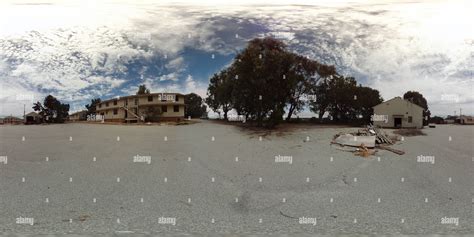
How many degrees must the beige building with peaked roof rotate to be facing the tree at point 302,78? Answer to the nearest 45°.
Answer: approximately 45° to its right

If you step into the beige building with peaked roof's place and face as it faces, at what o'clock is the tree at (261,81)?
The tree is roughly at 2 o'clock from the beige building with peaked roof.

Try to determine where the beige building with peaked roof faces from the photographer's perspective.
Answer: facing the viewer

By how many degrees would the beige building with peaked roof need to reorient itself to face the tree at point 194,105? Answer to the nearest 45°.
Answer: approximately 45° to its right
